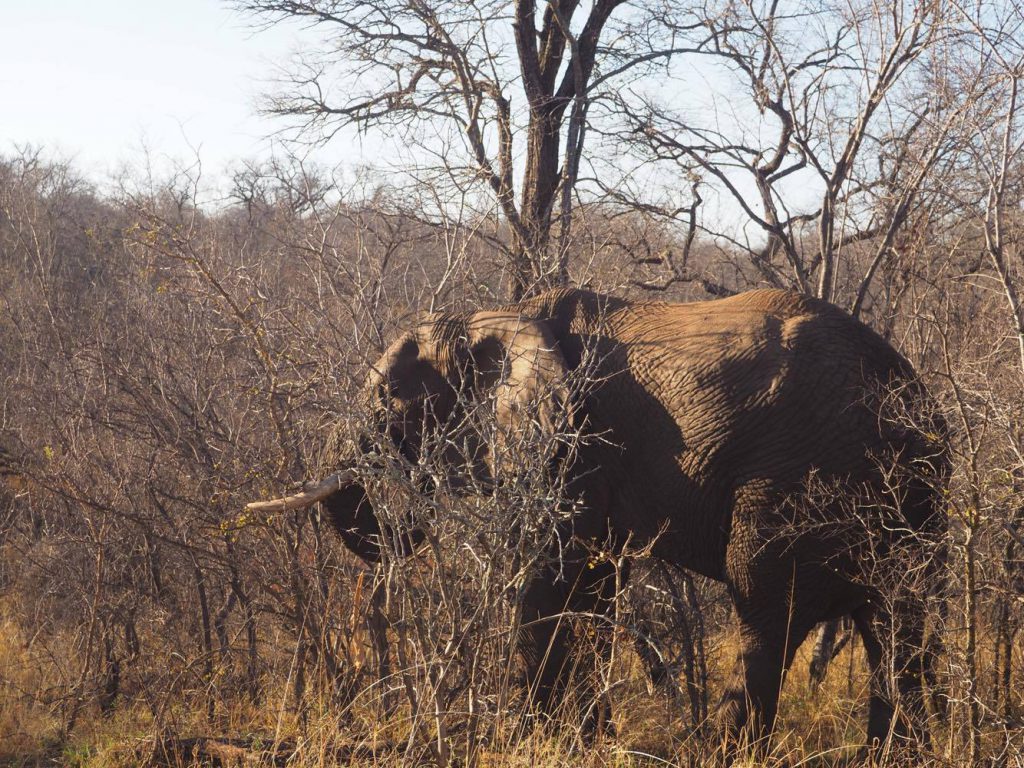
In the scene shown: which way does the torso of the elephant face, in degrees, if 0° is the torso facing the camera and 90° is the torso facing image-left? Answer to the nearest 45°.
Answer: approximately 90°
